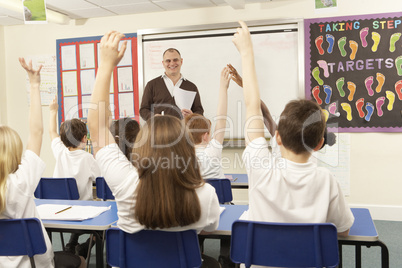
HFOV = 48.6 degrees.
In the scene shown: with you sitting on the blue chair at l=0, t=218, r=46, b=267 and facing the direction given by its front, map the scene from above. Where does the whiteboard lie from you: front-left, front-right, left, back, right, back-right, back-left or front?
front-right

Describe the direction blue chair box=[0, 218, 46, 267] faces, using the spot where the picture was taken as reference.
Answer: facing away from the viewer

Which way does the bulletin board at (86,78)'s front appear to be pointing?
toward the camera

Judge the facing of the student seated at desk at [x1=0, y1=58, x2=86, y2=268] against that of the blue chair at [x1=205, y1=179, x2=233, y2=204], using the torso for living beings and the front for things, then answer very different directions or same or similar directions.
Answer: same or similar directions

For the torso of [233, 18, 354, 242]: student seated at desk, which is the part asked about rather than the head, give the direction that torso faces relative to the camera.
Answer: away from the camera

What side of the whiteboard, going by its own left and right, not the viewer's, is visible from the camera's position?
front

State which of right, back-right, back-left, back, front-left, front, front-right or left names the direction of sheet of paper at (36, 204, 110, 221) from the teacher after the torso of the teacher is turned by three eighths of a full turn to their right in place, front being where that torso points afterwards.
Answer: back-left

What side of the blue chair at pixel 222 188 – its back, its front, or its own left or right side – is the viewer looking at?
back

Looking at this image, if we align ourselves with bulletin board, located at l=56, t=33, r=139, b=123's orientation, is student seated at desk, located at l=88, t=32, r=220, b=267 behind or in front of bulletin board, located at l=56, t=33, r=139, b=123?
in front

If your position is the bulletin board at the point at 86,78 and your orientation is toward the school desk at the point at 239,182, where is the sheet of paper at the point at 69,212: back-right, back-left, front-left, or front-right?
front-right

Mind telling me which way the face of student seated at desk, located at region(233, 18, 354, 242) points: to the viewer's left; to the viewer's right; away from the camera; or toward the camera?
away from the camera

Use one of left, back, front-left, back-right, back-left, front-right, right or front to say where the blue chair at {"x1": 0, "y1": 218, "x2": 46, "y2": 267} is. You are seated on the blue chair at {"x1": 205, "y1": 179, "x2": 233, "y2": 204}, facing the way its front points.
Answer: back-left

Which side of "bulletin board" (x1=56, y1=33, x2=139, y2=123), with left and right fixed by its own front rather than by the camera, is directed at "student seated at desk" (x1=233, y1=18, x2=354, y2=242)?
front

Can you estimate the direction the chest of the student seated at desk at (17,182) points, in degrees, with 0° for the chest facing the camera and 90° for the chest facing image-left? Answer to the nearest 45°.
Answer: approximately 225°

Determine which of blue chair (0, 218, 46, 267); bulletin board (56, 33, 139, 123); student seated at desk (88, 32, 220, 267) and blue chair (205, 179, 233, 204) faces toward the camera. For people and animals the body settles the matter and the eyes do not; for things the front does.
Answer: the bulletin board

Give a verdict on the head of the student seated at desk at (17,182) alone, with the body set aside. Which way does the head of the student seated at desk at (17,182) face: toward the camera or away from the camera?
away from the camera

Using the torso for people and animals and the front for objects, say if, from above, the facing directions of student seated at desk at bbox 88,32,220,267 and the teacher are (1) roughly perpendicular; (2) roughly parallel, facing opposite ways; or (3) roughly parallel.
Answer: roughly parallel, facing opposite ways

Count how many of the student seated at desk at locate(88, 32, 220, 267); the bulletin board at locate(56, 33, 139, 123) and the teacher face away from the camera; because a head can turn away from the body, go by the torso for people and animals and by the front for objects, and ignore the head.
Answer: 1

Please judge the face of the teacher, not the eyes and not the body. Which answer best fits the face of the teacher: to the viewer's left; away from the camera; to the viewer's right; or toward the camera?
toward the camera

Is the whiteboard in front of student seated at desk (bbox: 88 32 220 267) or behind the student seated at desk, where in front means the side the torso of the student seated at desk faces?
in front

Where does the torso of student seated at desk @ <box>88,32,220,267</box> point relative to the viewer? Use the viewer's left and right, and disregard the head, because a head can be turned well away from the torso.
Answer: facing away from the viewer
